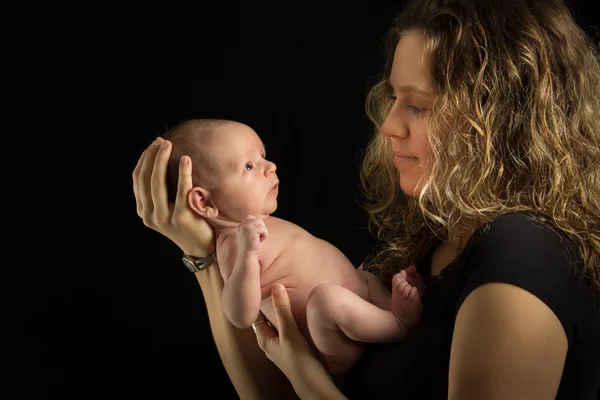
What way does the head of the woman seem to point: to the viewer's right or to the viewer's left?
to the viewer's left

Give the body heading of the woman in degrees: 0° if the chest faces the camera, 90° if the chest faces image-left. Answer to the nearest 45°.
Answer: approximately 90°
